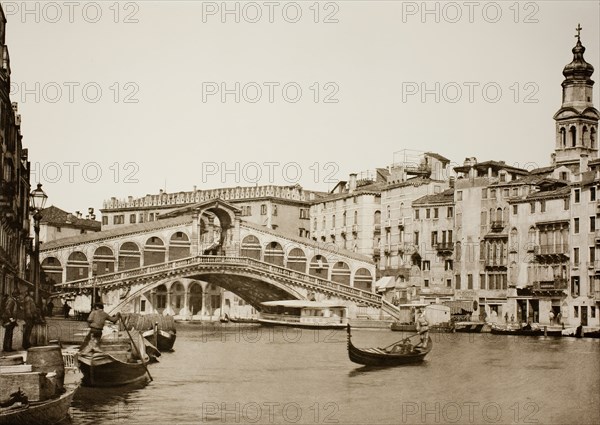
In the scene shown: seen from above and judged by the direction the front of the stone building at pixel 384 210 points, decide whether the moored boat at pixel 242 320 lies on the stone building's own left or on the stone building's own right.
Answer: on the stone building's own right

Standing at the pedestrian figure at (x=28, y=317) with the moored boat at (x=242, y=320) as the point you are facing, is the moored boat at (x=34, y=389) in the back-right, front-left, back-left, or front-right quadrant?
back-right

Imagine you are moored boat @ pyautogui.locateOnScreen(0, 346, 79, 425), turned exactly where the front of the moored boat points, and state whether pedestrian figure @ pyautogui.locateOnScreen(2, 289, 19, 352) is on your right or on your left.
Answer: on your left
